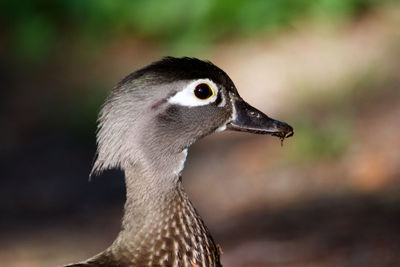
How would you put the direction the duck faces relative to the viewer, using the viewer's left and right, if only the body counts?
facing to the right of the viewer
